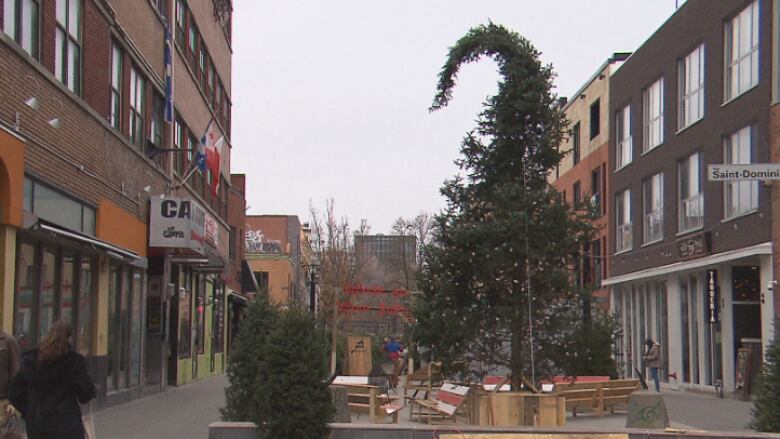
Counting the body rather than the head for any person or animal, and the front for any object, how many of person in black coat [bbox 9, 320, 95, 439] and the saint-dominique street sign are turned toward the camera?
1

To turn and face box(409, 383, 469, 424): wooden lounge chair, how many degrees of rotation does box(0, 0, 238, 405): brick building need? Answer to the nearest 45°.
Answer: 0° — it already faces it

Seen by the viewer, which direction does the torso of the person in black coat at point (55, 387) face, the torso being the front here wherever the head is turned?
away from the camera

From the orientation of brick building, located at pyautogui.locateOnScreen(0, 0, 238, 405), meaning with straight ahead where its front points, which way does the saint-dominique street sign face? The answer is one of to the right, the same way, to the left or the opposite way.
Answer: to the right

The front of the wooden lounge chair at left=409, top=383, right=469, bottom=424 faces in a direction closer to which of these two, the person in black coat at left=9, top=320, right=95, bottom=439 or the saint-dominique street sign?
the person in black coat

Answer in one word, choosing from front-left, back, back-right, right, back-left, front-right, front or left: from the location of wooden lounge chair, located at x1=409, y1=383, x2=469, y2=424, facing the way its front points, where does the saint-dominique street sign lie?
back-left

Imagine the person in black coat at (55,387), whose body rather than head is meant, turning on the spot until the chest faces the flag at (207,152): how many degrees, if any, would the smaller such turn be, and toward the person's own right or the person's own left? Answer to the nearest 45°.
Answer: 0° — they already face it

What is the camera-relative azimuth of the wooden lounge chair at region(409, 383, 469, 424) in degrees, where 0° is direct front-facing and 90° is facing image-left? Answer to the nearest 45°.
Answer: approximately 45°

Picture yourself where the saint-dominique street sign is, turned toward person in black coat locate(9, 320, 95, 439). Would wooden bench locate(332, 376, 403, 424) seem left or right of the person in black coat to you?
right

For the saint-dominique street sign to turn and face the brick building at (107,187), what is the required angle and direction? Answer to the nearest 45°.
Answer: approximately 90° to its right
